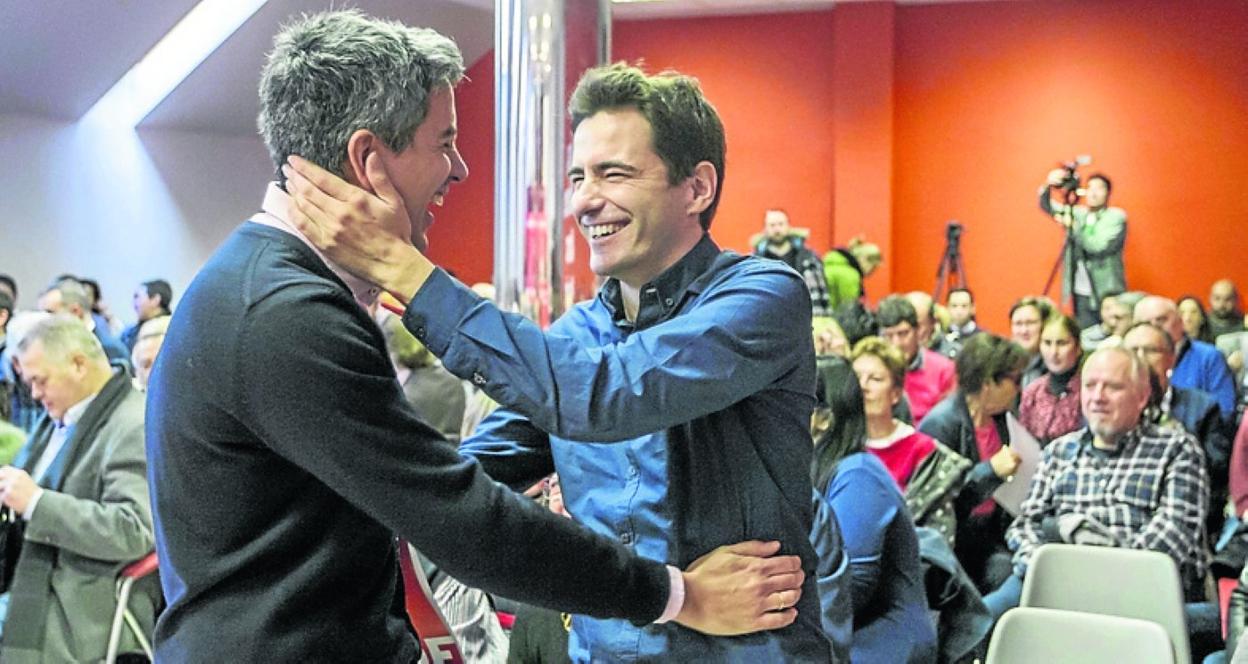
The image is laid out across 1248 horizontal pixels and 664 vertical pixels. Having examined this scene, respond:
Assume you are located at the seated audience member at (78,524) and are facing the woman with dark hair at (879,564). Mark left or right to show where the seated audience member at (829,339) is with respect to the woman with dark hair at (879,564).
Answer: left

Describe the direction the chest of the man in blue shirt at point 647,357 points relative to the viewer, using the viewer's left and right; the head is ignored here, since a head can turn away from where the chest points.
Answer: facing the viewer and to the left of the viewer

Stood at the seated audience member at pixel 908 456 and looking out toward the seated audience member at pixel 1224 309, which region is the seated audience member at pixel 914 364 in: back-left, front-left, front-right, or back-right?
front-left

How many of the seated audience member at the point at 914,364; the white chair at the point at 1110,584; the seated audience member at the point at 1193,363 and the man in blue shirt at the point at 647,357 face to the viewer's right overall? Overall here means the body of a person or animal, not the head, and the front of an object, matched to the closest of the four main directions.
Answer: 0

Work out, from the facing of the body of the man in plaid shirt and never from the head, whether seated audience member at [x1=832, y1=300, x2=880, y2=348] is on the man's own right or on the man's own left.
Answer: on the man's own right

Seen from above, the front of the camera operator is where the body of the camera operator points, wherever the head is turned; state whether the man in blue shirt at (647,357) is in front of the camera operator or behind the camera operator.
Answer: in front

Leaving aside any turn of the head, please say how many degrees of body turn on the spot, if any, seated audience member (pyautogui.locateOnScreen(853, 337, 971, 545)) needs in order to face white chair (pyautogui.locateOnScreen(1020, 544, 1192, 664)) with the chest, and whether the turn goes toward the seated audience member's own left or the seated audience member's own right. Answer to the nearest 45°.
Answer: approximately 90° to the seated audience member's own left

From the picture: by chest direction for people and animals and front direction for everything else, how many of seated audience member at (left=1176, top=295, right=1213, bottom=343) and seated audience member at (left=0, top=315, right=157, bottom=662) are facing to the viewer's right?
0

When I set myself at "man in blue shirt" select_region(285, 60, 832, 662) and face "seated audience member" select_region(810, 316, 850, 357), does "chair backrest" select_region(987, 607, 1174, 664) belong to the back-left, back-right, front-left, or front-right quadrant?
front-right

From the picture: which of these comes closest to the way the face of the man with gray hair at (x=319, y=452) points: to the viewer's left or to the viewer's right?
to the viewer's right

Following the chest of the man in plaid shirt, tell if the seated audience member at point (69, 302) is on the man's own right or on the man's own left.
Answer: on the man's own right
